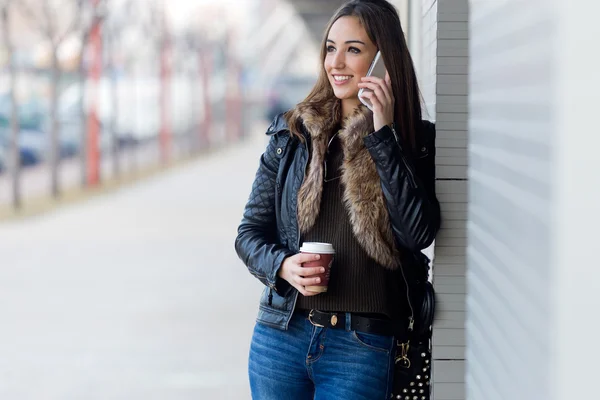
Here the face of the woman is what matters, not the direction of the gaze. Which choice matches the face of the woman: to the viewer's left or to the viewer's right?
to the viewer's left

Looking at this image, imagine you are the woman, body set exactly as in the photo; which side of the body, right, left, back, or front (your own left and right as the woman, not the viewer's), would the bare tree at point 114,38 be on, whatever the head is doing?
back

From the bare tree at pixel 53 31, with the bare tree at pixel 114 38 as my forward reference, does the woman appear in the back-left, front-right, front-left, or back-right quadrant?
back-right

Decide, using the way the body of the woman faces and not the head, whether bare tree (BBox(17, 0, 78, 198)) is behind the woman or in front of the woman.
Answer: behind

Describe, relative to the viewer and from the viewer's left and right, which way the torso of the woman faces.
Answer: facing the viewer
